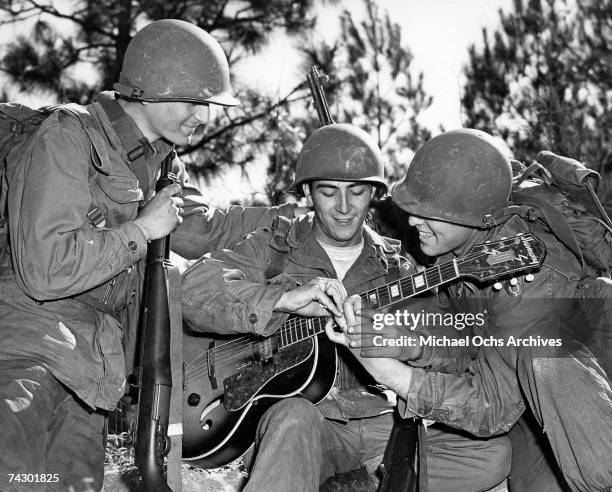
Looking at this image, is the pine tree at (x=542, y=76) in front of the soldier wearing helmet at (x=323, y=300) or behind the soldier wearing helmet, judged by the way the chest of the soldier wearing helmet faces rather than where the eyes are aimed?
behind

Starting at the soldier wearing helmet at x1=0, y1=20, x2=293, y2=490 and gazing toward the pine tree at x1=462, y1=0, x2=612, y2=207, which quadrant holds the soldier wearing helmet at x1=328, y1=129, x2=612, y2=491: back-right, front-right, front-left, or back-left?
front-right

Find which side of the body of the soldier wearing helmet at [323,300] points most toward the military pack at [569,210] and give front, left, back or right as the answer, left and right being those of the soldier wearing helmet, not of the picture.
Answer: left

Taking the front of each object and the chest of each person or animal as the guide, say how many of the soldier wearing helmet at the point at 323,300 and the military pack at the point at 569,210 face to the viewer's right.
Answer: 1

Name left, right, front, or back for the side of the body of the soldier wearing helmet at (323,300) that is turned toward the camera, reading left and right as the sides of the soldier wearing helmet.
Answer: front

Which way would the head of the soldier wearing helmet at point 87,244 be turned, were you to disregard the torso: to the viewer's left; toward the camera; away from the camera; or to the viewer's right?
to the viewer's right

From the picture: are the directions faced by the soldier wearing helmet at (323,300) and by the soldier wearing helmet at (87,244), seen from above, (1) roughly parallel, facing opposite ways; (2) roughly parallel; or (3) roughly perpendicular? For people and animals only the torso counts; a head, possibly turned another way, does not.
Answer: roughly perpendicular

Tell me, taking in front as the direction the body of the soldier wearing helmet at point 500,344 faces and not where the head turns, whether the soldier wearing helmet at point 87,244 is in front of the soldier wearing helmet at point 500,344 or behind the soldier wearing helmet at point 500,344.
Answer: in front

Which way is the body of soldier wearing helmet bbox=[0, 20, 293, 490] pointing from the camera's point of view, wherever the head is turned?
to the viewer's right

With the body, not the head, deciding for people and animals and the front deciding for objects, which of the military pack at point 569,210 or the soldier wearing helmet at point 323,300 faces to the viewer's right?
the military pack

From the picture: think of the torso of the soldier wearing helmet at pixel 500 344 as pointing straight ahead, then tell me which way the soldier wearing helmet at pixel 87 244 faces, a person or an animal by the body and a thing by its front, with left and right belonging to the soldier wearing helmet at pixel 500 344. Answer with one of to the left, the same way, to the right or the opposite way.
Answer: the opposite way

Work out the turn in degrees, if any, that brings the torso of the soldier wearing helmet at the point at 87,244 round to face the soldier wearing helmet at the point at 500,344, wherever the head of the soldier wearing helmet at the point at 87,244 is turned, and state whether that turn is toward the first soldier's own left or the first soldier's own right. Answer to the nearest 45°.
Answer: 0° — they already face them

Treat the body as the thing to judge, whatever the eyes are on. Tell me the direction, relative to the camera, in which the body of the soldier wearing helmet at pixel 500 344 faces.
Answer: to the viewer's left
